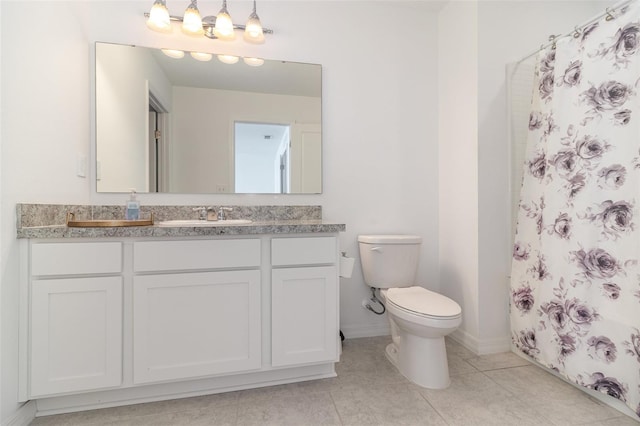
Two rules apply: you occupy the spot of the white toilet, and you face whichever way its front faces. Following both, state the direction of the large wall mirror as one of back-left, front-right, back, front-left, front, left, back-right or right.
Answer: back-right

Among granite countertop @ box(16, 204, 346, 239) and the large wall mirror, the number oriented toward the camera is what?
2

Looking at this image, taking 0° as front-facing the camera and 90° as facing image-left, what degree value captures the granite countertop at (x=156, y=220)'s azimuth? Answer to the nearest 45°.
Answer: approximately 0°

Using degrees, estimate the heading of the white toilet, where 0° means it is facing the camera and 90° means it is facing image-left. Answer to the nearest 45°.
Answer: approximately 315°

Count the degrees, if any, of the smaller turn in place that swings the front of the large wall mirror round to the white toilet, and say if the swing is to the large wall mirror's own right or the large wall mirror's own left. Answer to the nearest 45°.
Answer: approximately 45° to the large wall mirror's own left

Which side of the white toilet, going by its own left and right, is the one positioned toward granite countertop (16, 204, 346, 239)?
right
